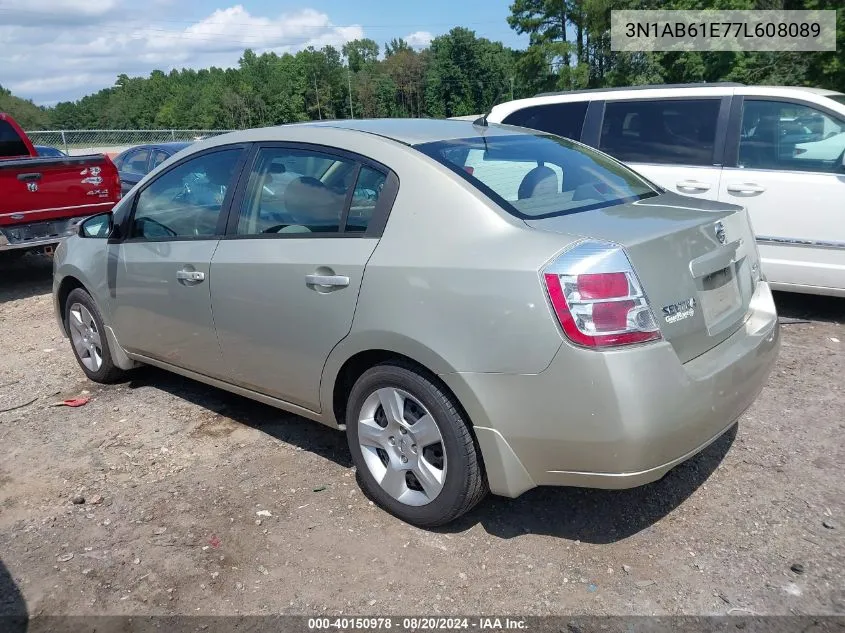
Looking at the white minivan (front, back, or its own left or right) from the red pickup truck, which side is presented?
back

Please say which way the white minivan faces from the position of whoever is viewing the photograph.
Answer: facing to the right of the viewer

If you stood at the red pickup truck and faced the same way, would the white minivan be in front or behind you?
behind

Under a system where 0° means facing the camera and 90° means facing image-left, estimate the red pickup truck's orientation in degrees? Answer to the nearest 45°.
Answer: approximately 135°

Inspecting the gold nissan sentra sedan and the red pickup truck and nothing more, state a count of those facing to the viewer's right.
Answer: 0

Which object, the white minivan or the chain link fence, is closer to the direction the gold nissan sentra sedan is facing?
the chain link fence

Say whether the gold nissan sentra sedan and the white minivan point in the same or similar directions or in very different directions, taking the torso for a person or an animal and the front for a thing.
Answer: very different directions

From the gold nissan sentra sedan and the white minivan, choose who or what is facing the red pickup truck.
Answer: the gold nissan sentra sedan

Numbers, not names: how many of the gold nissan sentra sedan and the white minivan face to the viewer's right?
1

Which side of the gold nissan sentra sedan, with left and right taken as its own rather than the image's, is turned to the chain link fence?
front

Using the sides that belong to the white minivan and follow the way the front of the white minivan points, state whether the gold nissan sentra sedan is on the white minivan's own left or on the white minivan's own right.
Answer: on the white minivan's own right

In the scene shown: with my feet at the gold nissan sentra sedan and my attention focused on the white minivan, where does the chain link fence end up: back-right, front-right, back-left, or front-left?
front-left

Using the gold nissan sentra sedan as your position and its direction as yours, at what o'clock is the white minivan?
The white minivan is roughly at 3 o'clock from the gold nissan sentra sedan.

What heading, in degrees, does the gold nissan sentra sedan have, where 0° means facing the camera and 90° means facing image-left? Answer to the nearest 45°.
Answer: approximately 135°

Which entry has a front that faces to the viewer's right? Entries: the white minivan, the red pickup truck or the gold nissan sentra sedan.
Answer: the white minivan

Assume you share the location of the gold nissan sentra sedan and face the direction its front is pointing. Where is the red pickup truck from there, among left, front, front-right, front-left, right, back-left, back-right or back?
front

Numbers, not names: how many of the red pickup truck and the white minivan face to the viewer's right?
1

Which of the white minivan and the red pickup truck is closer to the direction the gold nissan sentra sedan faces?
the red pickup truck

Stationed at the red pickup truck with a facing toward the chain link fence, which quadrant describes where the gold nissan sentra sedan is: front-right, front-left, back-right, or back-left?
back-right
